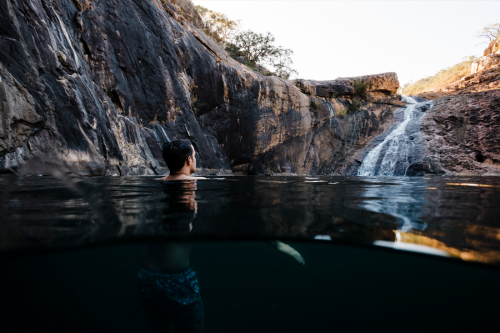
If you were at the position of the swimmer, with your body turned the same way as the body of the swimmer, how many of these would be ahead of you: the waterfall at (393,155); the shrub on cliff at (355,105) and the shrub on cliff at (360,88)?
3

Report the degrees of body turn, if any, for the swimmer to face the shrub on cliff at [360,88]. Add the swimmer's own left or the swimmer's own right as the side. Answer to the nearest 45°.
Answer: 0° — they already face it

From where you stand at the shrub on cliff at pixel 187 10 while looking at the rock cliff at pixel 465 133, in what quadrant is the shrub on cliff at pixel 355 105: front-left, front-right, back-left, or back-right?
front-left

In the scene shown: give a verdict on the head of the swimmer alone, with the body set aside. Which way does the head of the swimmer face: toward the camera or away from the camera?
away from the camera

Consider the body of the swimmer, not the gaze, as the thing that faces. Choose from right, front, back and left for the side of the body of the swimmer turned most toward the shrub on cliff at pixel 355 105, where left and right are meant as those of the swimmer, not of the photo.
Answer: front

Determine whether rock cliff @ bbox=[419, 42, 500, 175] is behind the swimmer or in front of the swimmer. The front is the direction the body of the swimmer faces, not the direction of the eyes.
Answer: in front

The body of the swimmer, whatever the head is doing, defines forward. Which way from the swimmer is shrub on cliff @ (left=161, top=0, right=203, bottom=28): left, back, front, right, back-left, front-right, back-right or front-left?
front-left

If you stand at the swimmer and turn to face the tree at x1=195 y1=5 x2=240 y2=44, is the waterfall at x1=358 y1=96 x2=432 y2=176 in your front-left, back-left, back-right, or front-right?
front-right

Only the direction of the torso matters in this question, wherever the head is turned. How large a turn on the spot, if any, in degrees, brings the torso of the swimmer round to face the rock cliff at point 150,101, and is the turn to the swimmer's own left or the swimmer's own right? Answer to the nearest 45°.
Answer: approximately 45° to the swimmer's own left

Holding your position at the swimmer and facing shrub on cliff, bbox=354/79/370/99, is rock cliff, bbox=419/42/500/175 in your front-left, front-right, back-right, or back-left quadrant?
front-right

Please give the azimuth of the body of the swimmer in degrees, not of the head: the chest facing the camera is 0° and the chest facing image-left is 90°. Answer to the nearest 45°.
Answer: approximately 225°
